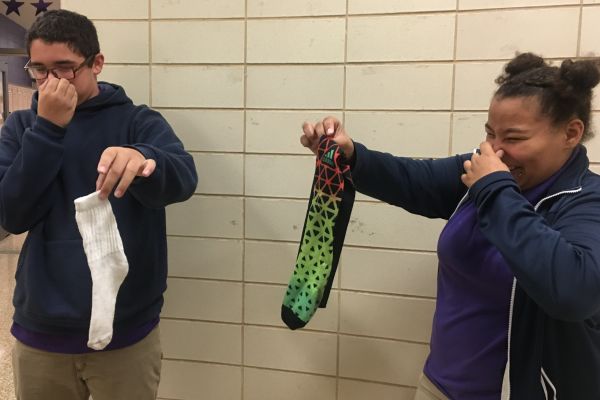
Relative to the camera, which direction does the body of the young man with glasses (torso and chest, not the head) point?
toward the camera

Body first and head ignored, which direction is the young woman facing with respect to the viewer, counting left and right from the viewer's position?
facing the viewer and to the left of the viewer

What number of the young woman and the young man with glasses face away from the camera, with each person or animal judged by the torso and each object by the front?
0

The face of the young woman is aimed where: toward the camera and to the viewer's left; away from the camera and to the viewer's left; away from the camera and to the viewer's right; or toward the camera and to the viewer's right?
toward the camera and to the viewer's left

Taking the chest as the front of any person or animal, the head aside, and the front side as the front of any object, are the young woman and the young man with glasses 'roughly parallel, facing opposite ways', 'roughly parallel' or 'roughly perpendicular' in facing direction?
roughly perpendicular

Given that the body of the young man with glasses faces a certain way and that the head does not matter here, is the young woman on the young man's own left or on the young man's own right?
on the young man's own left
